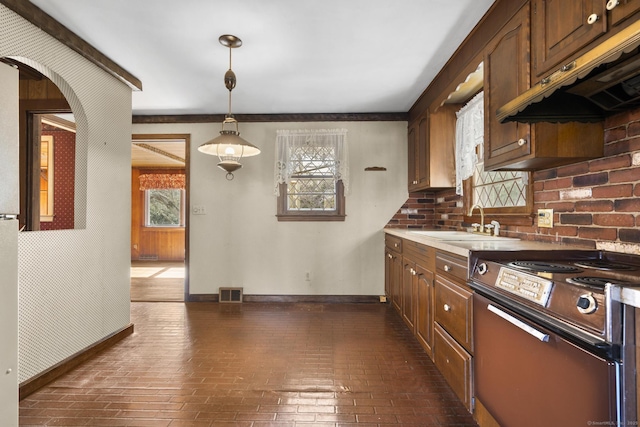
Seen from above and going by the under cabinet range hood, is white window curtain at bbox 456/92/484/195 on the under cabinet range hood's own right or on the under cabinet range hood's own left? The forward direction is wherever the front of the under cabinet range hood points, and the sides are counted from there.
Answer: on the under cabinet range hood's own right

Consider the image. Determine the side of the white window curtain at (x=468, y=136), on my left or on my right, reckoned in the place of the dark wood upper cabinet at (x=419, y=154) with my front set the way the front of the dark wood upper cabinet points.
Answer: on my left

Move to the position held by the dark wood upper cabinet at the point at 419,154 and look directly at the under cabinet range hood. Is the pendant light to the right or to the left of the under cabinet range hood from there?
right

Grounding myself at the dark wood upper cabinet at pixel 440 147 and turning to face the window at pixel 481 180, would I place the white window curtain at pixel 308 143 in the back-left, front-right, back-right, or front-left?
back-right

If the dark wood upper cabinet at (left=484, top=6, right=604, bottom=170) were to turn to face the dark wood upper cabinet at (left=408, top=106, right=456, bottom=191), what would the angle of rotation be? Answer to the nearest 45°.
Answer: approximately 90° to its right

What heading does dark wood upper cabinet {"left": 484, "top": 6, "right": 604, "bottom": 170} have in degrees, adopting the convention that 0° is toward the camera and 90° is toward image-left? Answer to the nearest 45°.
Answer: approximately 45°

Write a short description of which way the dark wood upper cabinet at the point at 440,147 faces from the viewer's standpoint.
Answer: facing to the left of the viewer

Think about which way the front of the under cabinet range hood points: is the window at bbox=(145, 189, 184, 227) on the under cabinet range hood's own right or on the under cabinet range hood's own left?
on the under cabinet range hood's own right

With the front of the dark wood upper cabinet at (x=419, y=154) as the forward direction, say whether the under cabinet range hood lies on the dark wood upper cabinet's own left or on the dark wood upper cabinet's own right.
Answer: on the dark wood upper cabinet's own left

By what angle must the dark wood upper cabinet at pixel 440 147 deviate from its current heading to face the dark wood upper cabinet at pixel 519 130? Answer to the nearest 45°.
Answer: approximately 90° to its left

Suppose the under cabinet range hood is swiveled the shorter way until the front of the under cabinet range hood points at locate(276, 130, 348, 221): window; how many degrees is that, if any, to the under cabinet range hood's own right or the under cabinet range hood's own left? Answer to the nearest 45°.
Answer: approximately 90° to the under cabinet range hood's own right
